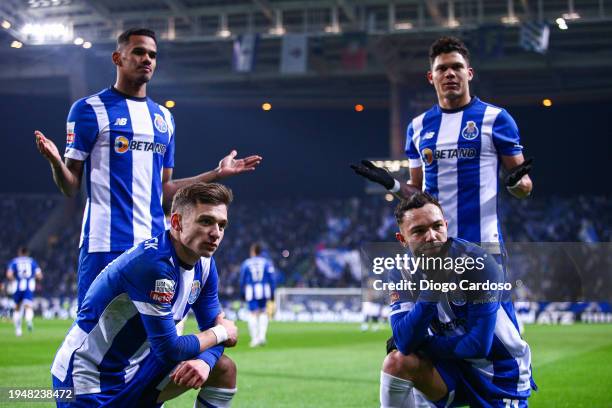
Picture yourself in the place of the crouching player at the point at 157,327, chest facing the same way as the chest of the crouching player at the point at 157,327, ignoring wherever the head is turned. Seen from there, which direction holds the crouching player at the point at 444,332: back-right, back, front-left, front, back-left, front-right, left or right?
front-left

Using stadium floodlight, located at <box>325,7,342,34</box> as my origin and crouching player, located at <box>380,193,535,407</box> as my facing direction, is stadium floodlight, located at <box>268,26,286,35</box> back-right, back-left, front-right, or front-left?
back-right

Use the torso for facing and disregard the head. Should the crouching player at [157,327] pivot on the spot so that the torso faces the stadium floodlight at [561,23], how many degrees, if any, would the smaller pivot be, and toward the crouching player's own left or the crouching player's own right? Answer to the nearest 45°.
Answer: approximately 90° to the crouching player's own left

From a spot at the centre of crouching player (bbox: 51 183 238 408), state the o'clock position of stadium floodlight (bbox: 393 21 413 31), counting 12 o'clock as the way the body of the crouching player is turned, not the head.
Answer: The stadium floodlight is roughly at 8 o'clock from the crouching player.

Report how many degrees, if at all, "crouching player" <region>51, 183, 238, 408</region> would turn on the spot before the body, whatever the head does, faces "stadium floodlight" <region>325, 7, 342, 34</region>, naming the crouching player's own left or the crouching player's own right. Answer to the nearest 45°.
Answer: approximately 135° to the crouching player's own left

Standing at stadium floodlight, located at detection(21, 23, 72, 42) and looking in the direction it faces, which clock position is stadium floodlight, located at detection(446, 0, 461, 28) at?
stadium floodlight, located at detection(446, 0, 461, 28) is roughly at 10 o'clock from stadium floodlight, located at detection(21, 23, 72, 42).

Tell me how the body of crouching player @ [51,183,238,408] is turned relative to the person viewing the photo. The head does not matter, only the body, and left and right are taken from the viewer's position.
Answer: facing the viewer and to the right of the viewer

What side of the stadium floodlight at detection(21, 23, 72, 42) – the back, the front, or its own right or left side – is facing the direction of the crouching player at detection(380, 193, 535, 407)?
front

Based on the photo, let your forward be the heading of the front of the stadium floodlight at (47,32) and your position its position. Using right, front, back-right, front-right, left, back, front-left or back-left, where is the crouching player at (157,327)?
front

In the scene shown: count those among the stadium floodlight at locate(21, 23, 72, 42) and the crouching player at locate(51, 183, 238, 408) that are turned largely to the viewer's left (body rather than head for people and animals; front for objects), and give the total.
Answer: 0

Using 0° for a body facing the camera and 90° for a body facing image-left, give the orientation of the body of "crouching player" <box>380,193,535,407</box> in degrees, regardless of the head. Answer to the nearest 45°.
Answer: approximately 45°

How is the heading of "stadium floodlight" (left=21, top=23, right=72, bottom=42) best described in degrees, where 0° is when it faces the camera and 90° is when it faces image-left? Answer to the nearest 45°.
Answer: approximately 0°

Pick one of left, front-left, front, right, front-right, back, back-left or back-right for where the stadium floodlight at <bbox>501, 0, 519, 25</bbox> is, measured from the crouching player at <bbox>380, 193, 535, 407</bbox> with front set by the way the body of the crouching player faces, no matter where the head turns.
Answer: back-right

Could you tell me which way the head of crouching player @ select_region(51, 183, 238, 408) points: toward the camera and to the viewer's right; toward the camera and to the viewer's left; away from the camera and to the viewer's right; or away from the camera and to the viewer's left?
toward the camera and to the viewer's right

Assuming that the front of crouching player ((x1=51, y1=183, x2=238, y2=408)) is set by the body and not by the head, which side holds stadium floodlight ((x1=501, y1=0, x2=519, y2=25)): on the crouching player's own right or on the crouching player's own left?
on the crouching player's own left

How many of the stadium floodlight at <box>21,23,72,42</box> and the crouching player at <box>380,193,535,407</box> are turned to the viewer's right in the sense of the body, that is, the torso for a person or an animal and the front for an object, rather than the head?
0

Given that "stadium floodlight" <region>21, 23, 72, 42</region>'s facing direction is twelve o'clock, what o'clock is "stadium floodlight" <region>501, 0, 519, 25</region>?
"stadium floodlight" <region>501, 0, 519, 25</region> is roughly at 10 o'clock from "stadium floodlight" <region>21, 23, 72, 42</region>.
